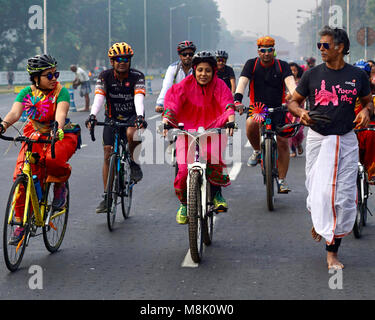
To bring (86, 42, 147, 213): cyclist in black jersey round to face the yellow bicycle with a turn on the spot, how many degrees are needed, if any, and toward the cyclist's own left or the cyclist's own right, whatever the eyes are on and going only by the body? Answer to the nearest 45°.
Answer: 0° — they already face it

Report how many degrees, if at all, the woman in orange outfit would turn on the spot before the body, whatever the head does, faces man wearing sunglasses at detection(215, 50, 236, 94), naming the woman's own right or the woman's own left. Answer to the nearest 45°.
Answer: approximately 180°

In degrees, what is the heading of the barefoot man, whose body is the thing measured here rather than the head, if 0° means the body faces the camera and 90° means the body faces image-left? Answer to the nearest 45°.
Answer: approximately 0°

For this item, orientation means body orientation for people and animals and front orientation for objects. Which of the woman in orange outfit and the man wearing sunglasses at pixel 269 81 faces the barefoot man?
the man wearing sunglasses

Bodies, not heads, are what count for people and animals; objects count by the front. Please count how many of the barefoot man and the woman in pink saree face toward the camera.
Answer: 2
